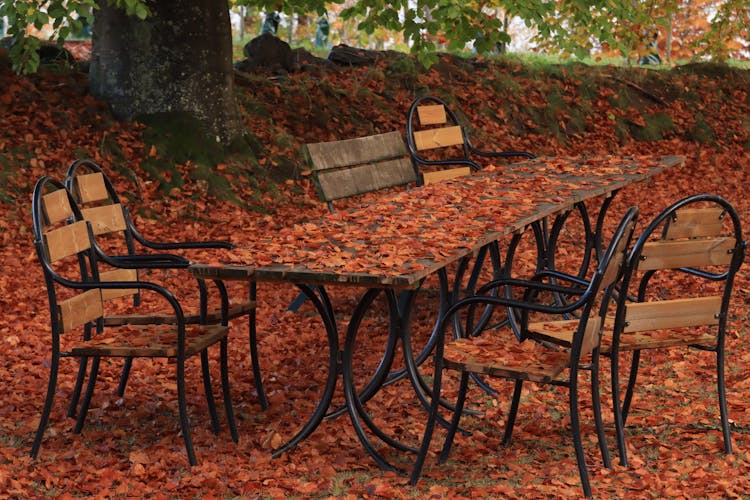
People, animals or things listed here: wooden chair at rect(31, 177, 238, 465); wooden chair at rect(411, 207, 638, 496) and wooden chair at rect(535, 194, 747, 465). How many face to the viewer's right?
1

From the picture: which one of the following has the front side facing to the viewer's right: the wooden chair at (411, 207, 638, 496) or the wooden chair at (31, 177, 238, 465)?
the wooden chair at (31, 177, 238, 465)

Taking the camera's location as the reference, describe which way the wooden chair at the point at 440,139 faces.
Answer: facing the viewer and to the right of the viewer

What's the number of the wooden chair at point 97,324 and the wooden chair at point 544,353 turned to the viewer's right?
1

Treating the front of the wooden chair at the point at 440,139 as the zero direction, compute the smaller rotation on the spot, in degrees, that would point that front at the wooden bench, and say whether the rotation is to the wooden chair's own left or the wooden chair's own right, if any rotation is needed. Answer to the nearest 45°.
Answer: approximately 90° to the wooden chair's own right

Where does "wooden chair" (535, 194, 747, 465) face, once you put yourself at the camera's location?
facing away from the viewer and to the left of the viewer

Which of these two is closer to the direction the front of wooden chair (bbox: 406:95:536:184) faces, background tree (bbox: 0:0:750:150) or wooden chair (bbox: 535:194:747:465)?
the wooden chair

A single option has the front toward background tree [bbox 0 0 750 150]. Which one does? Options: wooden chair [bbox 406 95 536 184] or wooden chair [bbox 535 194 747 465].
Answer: wooden chair [bbox 535 194 747 465]

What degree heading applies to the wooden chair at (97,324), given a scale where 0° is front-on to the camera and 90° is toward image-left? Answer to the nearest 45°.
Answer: approximately 270°

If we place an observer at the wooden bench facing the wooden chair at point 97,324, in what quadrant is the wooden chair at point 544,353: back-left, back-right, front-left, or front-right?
front-left

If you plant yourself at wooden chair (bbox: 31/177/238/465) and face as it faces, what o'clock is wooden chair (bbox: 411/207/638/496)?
wooden chair (bbox: 411/207/638/496) is roughly at 1 o'clock from wooden chair (bbox: 31/177/238/465).

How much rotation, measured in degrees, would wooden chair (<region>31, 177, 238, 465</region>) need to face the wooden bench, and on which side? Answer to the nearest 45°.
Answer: approximately 45° to its left

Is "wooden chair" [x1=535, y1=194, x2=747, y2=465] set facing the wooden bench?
yes

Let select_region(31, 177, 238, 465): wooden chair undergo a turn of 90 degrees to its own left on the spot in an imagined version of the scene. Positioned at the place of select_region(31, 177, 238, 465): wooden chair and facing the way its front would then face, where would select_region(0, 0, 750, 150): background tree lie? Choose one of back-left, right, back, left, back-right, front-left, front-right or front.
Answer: front

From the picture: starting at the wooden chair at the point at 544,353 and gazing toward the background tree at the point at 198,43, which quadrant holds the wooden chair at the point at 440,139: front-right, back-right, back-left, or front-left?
front-right

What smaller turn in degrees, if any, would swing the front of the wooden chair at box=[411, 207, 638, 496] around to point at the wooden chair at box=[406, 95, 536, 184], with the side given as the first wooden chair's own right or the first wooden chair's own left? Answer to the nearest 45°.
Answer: approximately 90° to the first wooden chair's own right
